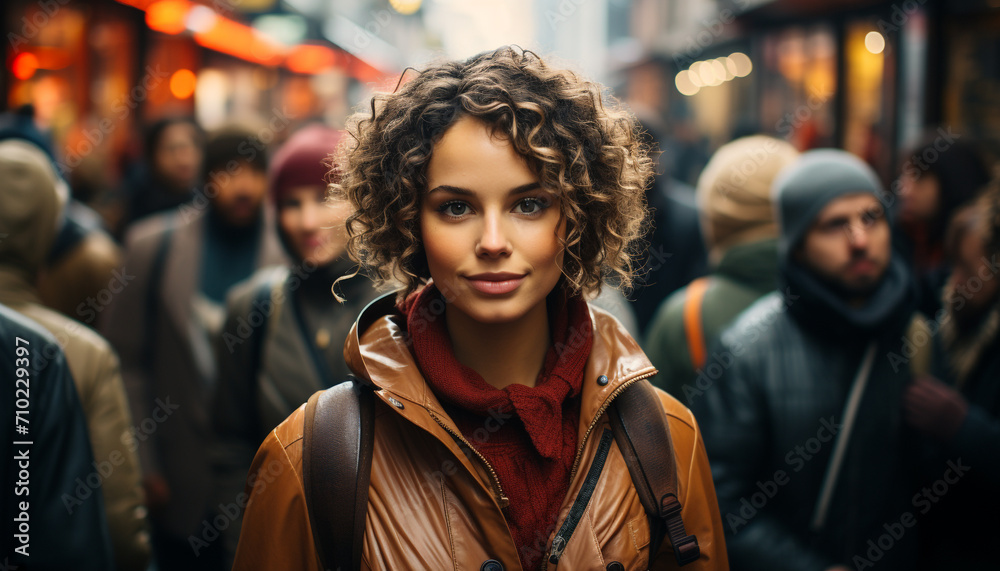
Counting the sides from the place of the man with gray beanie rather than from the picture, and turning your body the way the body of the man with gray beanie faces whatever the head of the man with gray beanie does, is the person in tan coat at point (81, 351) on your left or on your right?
on your right

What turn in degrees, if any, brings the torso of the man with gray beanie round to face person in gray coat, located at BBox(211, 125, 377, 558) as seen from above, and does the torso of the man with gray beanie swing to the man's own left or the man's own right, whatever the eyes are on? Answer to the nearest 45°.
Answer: approximately 135° to the man's own right

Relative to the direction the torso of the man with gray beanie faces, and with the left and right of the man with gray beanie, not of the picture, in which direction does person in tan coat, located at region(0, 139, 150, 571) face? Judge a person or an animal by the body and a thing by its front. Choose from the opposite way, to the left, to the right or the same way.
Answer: the opposite way

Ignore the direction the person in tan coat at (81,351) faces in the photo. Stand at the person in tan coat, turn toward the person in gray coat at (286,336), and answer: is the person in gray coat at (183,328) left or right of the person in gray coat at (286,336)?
left

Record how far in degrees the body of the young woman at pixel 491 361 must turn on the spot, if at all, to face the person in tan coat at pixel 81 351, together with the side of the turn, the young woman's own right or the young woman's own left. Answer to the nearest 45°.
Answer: approximately 135° to the young woman's own right

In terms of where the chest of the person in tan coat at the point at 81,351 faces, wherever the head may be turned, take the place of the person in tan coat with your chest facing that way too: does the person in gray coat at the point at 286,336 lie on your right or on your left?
on your right

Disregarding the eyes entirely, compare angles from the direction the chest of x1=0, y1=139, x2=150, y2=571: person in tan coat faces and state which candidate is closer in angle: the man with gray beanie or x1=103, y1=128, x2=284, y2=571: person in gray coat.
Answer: the person in gray coat

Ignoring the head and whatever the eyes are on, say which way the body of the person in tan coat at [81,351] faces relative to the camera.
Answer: away from the camera

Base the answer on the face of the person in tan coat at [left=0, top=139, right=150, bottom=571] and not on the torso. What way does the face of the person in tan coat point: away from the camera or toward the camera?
away from the camera

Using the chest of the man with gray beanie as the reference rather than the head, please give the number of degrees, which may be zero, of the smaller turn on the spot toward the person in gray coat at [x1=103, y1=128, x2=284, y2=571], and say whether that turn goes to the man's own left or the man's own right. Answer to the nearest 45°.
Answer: approximately 135° to the man's own right
